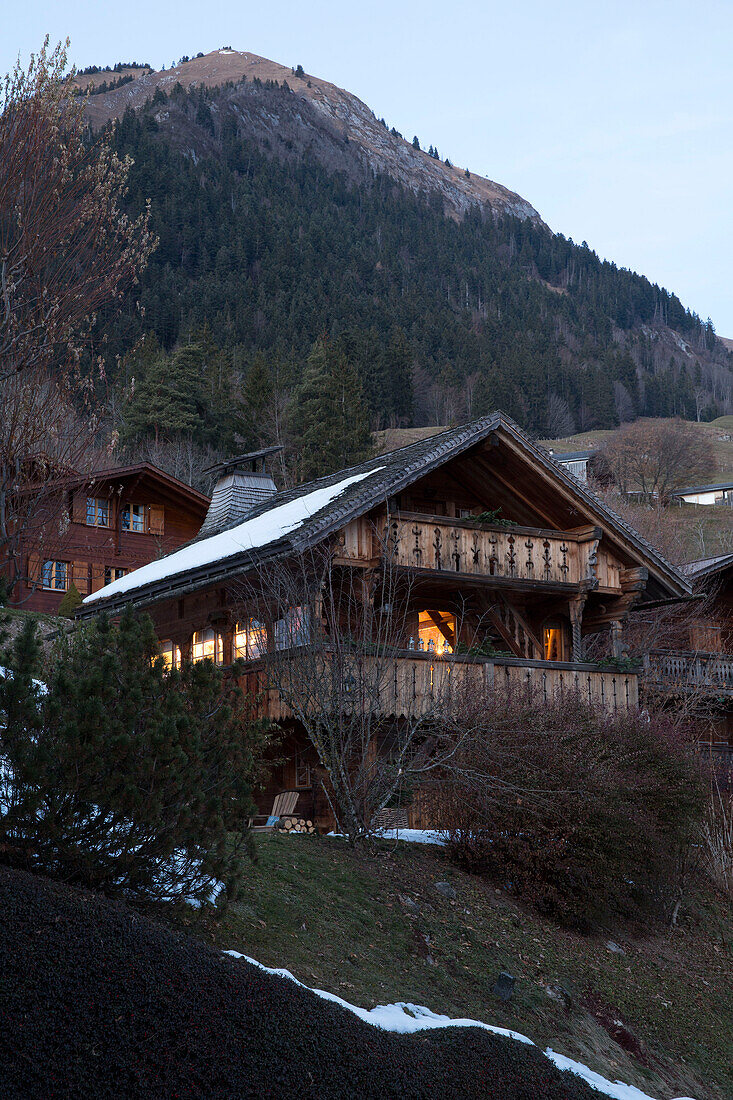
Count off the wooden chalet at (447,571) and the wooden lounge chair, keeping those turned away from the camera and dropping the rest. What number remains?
0

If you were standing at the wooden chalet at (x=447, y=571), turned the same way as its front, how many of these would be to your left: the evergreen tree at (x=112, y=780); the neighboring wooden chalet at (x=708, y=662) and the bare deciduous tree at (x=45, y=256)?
1

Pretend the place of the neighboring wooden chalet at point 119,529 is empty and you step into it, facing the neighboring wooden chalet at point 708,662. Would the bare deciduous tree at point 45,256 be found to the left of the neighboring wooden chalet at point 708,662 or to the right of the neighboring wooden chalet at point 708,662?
right

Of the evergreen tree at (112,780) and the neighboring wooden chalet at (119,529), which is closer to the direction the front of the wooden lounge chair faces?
the evergreen tree

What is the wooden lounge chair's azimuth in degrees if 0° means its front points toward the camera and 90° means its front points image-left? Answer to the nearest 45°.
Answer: approximately 45°

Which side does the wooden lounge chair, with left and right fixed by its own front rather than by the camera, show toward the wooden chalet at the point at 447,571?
back

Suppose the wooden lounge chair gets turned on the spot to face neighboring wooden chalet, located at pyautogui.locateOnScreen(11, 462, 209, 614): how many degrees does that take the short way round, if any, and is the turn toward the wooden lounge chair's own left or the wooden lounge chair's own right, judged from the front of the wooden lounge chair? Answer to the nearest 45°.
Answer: approximately 135° to the wooden lounge chair's own right

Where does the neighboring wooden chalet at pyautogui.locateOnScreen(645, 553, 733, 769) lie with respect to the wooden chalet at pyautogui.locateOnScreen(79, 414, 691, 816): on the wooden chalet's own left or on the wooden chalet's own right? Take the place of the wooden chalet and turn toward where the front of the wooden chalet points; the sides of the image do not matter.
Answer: on the wooden chalet's own left

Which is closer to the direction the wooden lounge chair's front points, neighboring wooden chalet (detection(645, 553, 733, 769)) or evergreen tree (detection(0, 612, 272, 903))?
the evergreen tree

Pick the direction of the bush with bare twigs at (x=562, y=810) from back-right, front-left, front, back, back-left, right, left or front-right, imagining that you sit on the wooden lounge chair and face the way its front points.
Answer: left

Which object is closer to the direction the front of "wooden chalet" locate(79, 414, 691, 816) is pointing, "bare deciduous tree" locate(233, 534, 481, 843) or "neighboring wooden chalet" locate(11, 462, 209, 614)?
the bare deciduous tree

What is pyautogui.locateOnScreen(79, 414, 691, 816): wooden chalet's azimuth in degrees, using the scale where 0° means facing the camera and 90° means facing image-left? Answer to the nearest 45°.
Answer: approximately 315°
